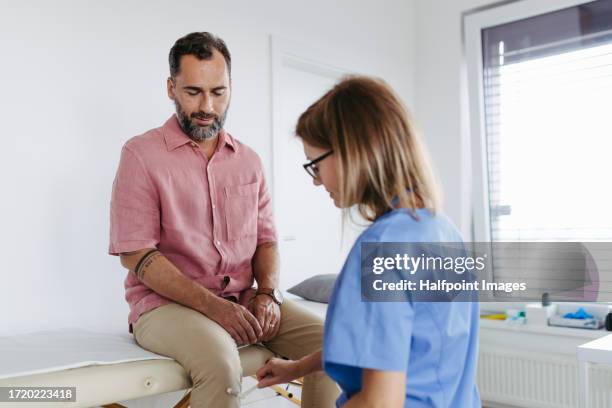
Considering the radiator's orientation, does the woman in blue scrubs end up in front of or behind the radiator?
in front

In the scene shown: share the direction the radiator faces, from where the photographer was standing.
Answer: facing the viewer and to the left of the viewer

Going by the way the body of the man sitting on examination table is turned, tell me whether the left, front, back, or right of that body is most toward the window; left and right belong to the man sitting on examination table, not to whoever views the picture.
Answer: left

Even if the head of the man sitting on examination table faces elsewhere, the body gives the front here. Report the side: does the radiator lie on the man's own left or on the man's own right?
on the man's own left

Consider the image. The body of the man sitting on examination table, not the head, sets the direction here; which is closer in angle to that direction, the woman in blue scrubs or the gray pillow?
the woman in blue scrubs

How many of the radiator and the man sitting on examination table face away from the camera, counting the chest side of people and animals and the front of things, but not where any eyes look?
0

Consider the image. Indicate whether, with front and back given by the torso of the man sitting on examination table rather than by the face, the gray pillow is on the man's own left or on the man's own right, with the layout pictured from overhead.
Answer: on the man's own left

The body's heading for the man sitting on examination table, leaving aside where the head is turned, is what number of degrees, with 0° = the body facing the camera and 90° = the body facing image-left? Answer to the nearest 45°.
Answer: approximately 315°

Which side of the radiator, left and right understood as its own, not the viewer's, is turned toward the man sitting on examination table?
front

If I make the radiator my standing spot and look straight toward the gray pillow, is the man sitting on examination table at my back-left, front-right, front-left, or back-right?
front-left

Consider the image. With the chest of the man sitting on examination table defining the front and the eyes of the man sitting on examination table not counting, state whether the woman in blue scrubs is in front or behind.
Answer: in front
